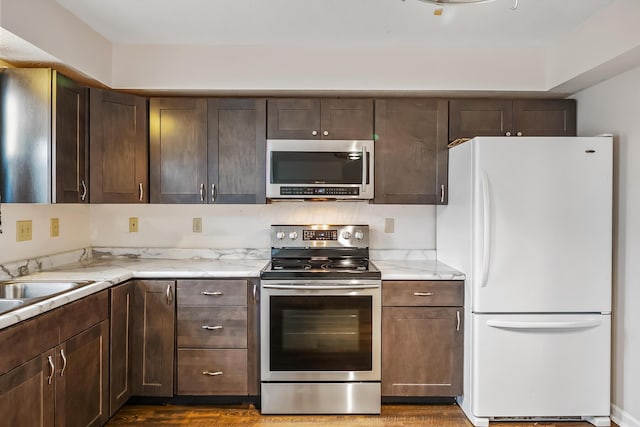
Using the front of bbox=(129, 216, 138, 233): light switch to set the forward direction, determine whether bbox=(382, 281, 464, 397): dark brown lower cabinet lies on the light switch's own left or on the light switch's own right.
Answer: on the light switch's own left

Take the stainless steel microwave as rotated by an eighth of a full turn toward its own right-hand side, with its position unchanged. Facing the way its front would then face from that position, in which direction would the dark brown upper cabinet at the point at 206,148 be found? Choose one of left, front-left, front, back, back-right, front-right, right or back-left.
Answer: front-right

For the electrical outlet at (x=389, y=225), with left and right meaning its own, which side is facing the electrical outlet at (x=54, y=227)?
right

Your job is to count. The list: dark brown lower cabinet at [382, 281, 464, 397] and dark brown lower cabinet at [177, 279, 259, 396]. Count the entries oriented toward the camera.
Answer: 2

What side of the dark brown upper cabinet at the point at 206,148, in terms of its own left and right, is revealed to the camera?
front

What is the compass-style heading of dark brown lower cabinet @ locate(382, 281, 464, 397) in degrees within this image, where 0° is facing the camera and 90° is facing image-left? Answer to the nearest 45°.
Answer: approximately 0°

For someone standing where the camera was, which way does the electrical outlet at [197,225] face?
facing the viewer

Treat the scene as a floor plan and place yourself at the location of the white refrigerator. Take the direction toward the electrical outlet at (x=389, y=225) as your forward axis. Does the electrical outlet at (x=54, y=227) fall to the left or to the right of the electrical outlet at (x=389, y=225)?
left

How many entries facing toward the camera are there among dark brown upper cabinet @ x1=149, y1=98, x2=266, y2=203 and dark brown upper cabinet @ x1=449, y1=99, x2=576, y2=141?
2

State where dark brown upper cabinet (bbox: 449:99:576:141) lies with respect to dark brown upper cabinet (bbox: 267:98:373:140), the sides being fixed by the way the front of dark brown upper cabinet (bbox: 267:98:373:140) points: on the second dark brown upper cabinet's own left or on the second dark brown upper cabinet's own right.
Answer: on the second dark brown upper cabinet's own left

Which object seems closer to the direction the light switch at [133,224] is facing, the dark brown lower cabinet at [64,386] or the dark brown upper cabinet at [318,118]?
the dark brown lower cabinet

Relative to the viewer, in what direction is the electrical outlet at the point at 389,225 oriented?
toward the camera

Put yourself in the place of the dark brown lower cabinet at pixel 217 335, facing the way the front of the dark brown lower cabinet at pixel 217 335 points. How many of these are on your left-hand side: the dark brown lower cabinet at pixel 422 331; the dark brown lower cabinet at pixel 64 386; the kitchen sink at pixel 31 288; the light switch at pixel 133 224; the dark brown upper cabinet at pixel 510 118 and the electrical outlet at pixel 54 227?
2
